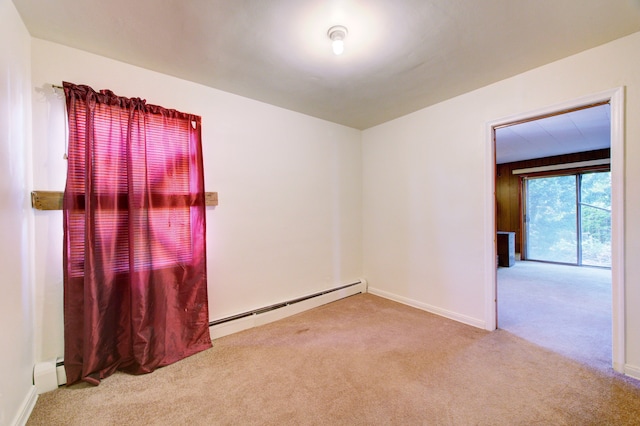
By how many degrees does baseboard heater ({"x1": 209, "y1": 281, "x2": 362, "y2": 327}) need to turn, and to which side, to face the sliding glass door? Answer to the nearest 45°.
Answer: approximately 45° to its left

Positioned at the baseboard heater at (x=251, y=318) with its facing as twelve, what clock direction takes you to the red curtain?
The red curtain is roughly at 4 o'clock from the baseboard heater.

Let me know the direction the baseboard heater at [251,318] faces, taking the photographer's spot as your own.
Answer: facing the viewer and to the right of the viewer

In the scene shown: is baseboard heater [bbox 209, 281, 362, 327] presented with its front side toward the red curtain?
no

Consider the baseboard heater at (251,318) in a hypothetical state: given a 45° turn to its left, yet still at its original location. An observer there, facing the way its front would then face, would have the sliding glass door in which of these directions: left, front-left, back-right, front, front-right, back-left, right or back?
front
